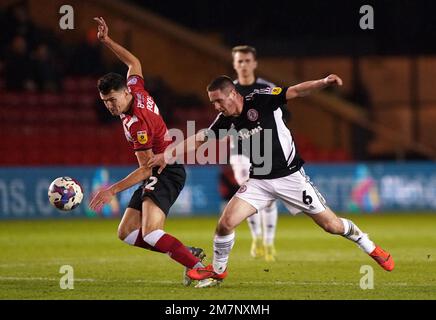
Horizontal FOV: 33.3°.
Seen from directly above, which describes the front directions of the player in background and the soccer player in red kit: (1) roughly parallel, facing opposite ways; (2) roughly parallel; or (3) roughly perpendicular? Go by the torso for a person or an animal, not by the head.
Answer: roughly perpendicular

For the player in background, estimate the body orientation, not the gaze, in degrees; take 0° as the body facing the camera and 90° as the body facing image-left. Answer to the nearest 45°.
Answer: approximately 0°

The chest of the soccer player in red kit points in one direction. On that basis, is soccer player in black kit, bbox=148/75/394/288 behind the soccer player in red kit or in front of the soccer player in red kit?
behind

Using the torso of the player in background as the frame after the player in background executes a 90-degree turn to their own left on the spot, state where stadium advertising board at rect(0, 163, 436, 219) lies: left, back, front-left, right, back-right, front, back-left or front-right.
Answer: left

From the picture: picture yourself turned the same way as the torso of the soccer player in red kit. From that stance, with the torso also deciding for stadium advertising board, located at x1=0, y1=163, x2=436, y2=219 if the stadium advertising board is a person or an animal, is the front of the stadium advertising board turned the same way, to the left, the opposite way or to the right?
to the left

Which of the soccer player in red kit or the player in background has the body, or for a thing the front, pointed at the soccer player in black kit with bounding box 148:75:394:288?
the player in background

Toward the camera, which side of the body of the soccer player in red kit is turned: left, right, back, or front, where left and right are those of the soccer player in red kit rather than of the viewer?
left

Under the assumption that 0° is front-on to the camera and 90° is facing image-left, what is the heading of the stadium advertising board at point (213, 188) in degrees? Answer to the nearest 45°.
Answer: approximately 0°
